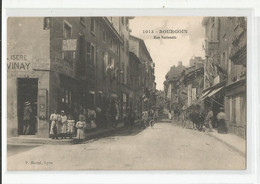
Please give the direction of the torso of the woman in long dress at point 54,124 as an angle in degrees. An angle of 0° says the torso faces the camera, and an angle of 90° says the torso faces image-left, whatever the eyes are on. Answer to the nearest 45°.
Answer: approximately 0°

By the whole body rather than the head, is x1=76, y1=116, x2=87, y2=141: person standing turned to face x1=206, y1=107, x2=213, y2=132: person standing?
no

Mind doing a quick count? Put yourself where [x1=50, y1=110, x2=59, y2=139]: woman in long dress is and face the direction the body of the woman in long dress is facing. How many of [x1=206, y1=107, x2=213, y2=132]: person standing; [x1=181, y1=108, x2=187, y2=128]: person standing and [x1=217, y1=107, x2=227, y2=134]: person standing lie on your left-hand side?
3

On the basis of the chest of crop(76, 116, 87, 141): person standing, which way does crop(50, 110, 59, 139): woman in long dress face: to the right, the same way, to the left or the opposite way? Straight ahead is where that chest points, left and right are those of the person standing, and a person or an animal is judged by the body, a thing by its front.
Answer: the same way

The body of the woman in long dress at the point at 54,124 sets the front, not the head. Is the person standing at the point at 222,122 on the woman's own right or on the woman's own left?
on the woman's own left

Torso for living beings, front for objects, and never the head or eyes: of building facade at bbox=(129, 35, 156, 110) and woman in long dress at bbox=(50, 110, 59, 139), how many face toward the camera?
1

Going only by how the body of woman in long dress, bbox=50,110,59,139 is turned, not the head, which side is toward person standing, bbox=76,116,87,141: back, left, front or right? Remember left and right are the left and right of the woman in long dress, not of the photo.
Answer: left

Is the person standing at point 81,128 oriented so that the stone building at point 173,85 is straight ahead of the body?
no

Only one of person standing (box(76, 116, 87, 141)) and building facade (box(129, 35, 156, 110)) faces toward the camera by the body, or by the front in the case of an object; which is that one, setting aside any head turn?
the person standing

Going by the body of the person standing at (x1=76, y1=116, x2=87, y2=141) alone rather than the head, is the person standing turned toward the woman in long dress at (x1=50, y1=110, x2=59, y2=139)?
no

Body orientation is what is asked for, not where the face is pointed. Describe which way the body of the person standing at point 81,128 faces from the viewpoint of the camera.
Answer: toward the camera
